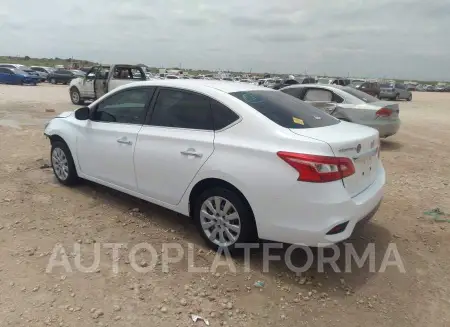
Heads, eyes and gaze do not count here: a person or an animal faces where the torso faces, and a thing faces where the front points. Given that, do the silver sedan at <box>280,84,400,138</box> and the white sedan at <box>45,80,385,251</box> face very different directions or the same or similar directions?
same or similar directions

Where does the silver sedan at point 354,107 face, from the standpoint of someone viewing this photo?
facing away from the viewer and to the left of the viewer

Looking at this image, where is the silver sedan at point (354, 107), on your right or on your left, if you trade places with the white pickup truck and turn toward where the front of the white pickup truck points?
on your left

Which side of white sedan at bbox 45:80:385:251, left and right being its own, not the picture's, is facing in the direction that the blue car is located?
front

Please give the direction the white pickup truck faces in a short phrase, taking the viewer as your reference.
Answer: facing to the left of the viewer

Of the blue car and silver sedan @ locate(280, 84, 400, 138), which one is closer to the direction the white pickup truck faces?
the blue car

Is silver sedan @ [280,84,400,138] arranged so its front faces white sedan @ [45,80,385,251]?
no

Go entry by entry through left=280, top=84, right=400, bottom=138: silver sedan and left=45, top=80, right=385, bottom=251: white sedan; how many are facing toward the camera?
0

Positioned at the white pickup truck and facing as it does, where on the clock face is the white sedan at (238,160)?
The white sedan is roughly at 9 o'clock from the white pickup truck.

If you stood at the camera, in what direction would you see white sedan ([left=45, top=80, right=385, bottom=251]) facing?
facing away from the viewer and to the left of the viewer

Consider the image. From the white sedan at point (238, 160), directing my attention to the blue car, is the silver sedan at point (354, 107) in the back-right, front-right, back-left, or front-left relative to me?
front-right

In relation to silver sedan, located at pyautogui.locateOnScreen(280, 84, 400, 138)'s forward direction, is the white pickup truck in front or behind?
in front
